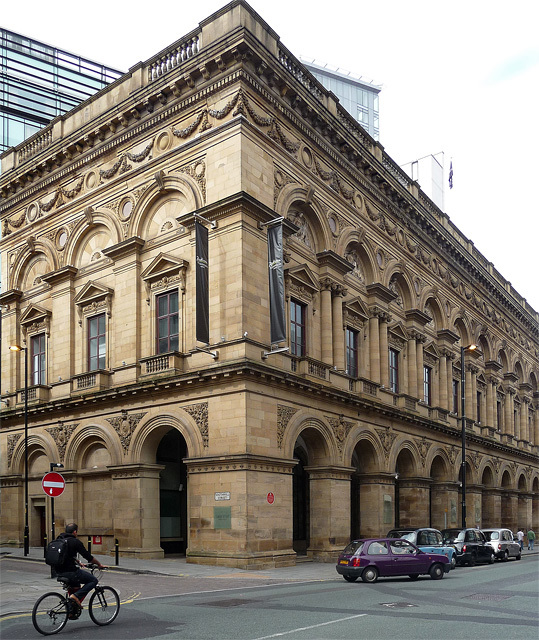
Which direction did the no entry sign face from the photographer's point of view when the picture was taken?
facing the viewer

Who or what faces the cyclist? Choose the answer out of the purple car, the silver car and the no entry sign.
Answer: the no entry sign

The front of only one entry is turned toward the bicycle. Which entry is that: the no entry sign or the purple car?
the no entry sign

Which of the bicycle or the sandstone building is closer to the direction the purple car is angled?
the sandstone building

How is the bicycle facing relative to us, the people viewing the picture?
facing away from the viewer and to the right of the viewer

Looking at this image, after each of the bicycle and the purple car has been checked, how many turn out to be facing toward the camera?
0

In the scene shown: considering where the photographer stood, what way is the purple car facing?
facing away from the viewer and to the right of the viewer

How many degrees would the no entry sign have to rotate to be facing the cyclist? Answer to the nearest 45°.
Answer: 0° — it already faces them
